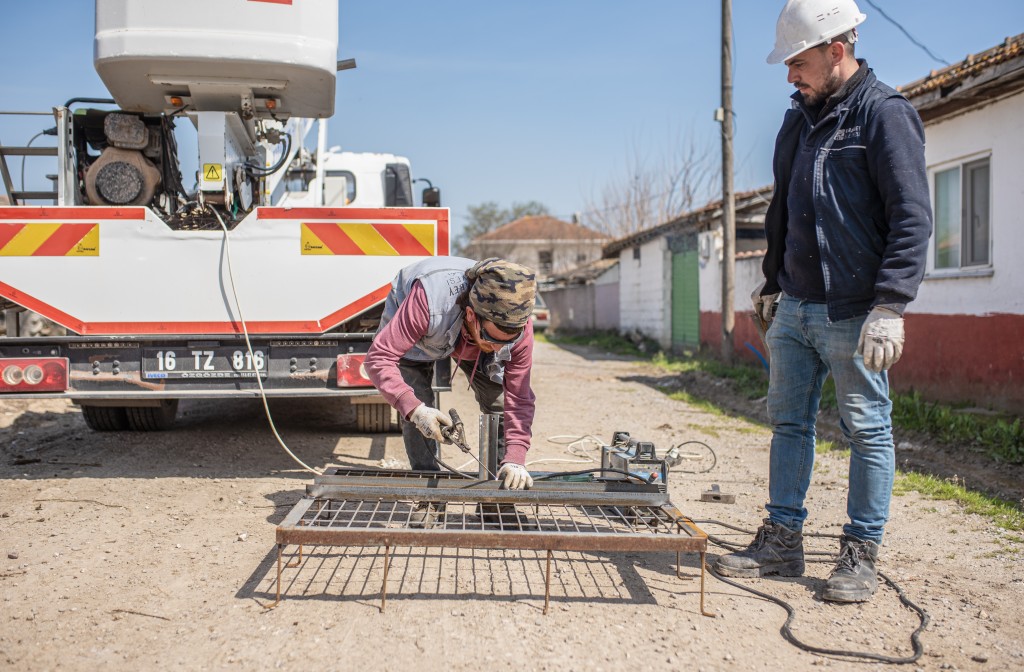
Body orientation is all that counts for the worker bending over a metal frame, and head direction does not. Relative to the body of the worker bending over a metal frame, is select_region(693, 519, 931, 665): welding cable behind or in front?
in front

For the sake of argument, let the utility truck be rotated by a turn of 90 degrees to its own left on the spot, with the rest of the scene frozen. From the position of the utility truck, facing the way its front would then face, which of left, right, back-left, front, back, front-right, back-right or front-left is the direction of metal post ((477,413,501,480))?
back-left

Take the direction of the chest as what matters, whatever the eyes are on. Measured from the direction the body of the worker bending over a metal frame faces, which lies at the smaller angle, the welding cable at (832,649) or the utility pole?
the welding cable

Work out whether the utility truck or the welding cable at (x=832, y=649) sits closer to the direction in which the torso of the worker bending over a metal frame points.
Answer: the welding cable

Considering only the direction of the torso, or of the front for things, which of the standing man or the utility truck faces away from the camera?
the utility truck

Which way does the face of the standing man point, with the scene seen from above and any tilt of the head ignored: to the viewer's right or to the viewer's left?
to the viewer's left

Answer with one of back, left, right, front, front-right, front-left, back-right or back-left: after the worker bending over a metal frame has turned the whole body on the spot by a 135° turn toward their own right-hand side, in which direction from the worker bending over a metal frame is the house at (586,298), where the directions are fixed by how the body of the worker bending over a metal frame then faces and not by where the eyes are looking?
right

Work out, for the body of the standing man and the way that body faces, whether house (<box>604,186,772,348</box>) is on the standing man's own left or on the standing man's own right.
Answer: on the standing man's own right

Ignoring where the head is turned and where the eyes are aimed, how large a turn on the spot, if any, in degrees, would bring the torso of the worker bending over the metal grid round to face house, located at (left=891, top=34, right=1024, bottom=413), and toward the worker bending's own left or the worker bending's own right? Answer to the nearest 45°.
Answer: approximately 90° to the worker bending's own left

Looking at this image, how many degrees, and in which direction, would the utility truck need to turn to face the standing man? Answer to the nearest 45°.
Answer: approximately 135° to its right

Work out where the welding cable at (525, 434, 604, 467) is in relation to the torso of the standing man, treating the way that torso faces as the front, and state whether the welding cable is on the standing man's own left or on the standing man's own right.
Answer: on the standing man's own right

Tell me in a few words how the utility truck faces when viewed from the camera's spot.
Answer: facing away from the viewer

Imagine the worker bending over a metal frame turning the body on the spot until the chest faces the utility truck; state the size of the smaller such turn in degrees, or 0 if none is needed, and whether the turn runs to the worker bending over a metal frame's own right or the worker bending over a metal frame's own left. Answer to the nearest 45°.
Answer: approximately 180°

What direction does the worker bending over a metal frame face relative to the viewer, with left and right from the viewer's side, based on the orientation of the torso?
facing the viewer and to the right of the viewer

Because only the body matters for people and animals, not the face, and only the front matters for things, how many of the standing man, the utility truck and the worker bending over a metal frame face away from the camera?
1

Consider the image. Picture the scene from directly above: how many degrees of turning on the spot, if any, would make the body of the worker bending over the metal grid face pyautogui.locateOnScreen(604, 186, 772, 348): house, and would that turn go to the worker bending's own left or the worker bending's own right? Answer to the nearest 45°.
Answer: approximately 135° to the worker bending's own left
